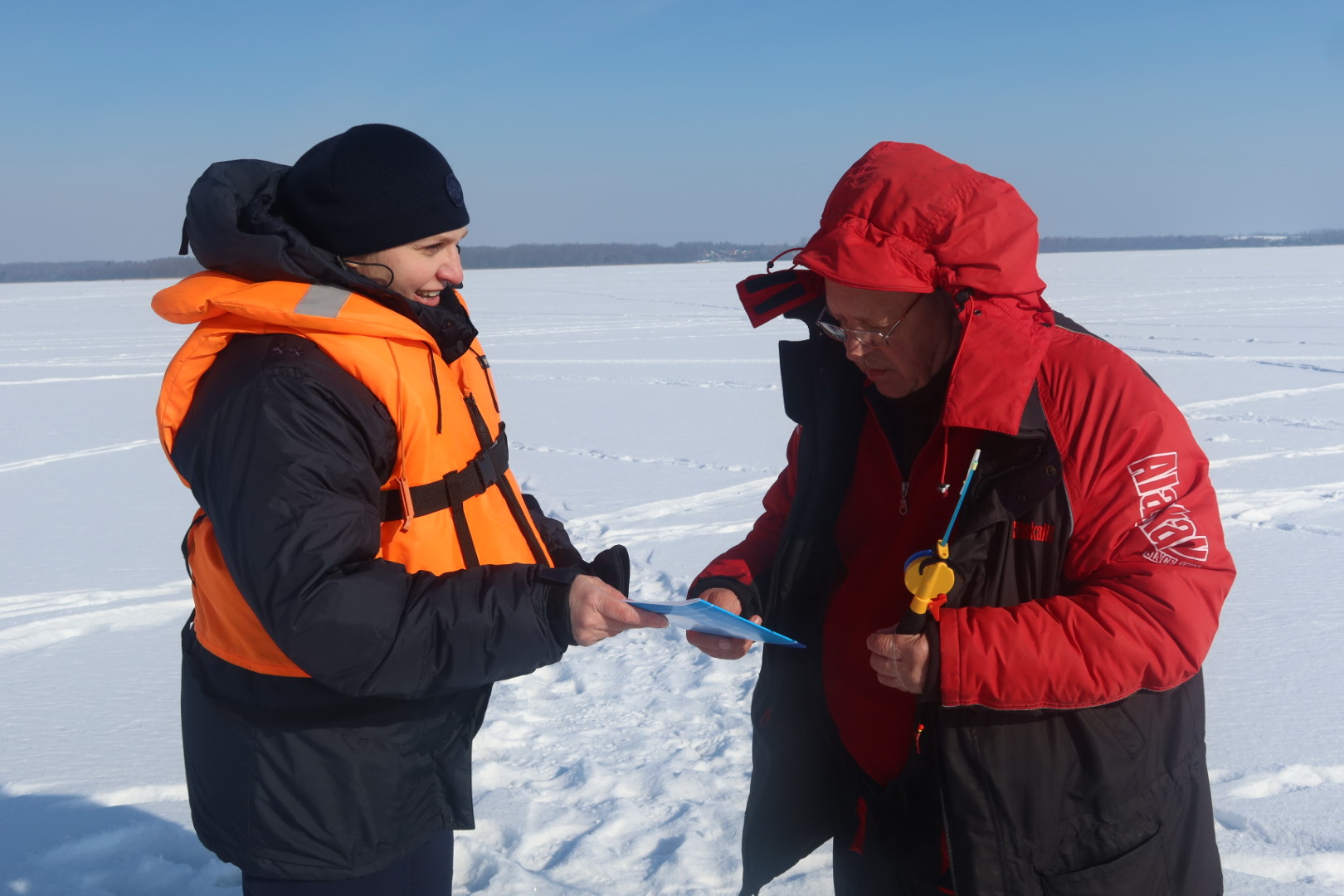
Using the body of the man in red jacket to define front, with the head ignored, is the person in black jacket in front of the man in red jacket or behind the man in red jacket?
in front

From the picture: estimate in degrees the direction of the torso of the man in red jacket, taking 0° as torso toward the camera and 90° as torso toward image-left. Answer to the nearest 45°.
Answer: approximately 45°

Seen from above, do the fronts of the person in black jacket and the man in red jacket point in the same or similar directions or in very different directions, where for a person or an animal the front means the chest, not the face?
very different directions

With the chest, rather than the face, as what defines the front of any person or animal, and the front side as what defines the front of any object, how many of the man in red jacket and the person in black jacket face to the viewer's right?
1

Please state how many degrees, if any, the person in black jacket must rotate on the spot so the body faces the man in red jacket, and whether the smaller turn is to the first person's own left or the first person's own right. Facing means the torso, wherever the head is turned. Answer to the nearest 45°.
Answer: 0° — they already face them

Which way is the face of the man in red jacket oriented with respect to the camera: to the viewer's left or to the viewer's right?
to the viewer's left

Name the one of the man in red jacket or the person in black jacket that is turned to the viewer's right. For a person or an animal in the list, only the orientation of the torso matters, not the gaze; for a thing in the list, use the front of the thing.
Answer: the person in black jacket

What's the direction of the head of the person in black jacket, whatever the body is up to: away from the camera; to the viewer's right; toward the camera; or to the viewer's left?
to the viewer's right

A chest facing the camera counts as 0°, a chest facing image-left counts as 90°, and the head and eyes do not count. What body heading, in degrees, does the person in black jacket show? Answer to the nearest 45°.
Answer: approximately 270°
